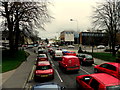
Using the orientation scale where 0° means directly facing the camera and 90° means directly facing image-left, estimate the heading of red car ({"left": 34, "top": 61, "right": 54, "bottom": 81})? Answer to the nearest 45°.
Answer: approximately 180°

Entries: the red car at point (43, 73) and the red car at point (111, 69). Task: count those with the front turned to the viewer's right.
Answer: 0

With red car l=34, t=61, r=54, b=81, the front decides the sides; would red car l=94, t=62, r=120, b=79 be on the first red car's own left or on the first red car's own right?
on the first red car's own right
